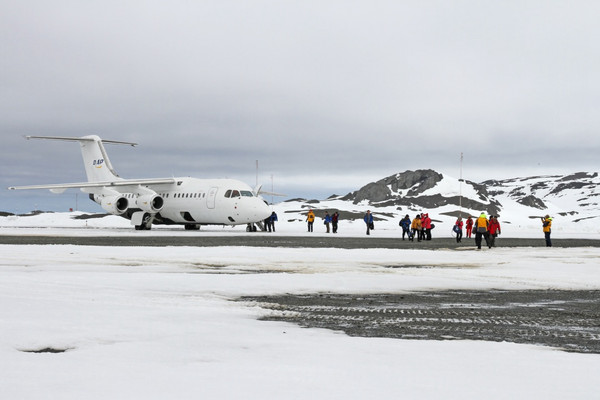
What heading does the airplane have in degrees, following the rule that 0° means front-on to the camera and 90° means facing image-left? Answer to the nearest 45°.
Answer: approximately 315°
